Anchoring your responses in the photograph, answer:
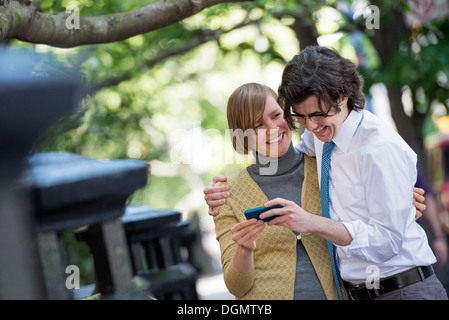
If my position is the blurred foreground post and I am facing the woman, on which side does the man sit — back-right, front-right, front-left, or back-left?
front-right

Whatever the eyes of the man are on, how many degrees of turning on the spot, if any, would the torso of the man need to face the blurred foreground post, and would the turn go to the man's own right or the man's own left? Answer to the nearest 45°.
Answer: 0° — they already face it

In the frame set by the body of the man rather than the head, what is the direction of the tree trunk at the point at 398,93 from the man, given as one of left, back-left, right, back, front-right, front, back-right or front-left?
back-right

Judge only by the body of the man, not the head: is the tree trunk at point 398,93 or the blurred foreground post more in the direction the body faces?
the blurred foreground post

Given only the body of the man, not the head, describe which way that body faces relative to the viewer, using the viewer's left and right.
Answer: facing the viewer and to the left of the viewer
